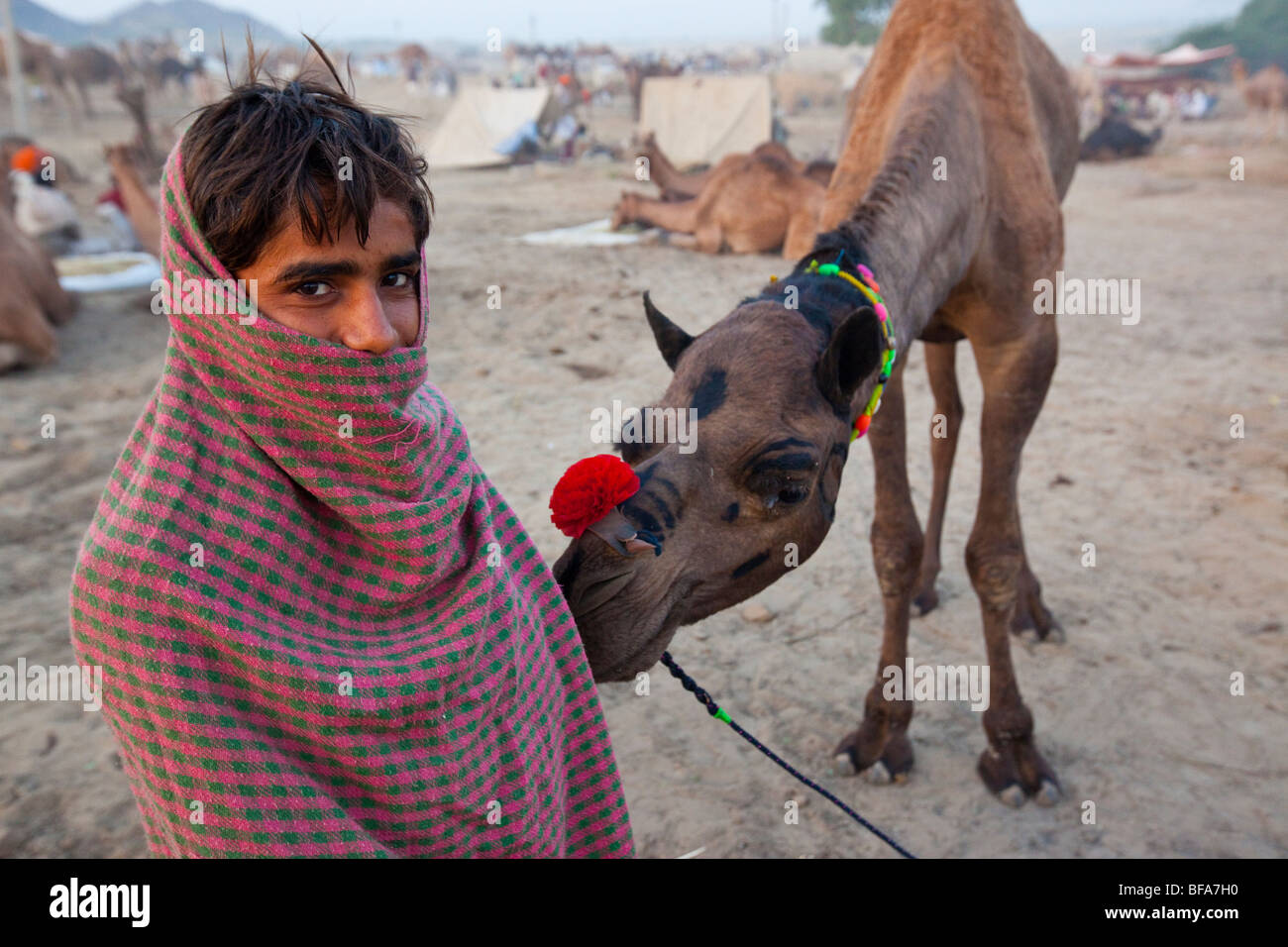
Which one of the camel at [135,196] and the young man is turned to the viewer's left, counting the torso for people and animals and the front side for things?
the camel

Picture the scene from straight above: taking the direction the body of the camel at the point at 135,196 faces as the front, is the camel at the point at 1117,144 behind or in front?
behind

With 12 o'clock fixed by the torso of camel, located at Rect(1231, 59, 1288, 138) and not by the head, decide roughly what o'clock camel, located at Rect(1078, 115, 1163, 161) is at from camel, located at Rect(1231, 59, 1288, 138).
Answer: camel, located at Rect(1078, 115, 1163, 161) is roughly at 10 o'clock from camel, located at Rect(1231, 59, 1288, 138).

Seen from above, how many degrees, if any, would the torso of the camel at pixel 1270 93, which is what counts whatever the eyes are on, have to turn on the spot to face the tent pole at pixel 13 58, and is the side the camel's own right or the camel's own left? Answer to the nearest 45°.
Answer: approximately 45° to the camel's own left

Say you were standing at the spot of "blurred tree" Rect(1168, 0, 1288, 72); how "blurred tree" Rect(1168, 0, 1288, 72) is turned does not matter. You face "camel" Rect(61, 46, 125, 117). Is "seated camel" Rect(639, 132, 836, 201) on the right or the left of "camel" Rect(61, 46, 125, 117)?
left

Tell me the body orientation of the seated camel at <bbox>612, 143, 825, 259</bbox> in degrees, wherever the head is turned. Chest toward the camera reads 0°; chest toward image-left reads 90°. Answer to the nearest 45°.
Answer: approximately 90°

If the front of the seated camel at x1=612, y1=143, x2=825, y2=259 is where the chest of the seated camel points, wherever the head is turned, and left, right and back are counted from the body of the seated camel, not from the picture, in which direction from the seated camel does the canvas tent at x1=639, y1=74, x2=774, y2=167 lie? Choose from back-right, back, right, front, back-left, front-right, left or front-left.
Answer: right

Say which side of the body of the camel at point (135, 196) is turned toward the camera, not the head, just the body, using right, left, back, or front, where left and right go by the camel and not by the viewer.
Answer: left

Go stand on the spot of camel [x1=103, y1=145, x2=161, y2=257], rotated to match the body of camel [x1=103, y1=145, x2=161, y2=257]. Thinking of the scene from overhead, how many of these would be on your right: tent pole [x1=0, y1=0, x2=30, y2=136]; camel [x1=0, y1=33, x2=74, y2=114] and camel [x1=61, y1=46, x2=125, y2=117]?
3
